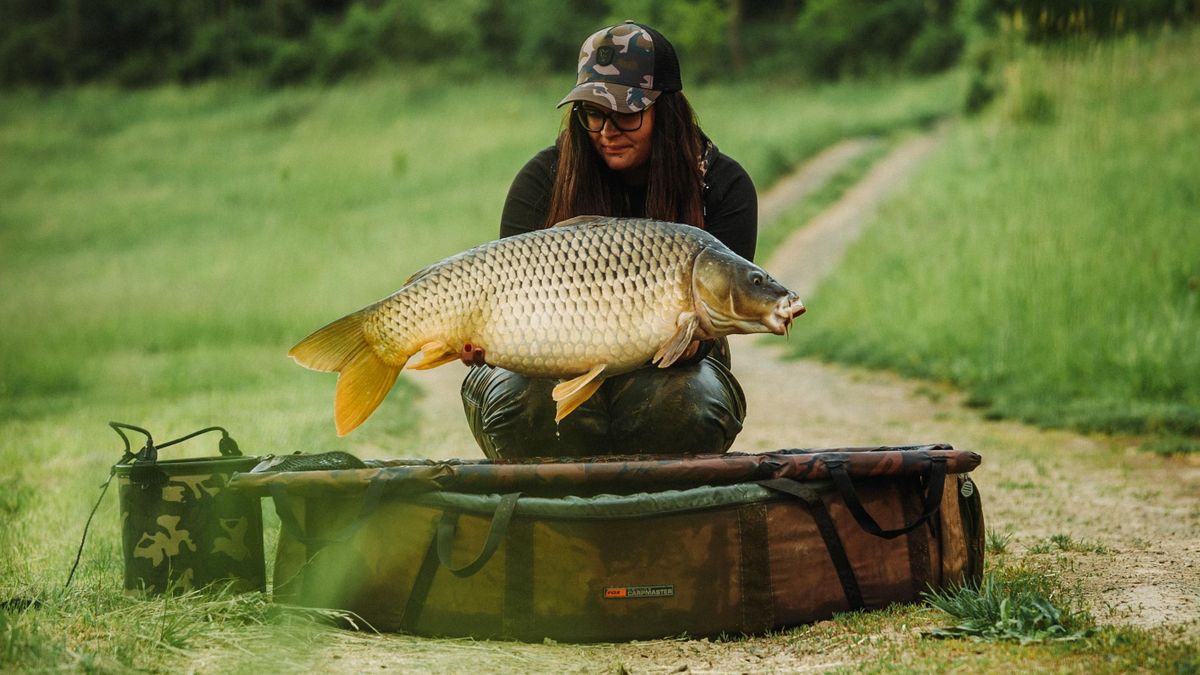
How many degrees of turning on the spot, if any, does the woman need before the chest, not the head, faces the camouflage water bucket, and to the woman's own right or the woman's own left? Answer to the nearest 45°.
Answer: approximately 45° to the woman's own right

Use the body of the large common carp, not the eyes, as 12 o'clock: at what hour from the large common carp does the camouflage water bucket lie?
The camouflage water bucket is roughly at 6 o'clock from the large common carp.

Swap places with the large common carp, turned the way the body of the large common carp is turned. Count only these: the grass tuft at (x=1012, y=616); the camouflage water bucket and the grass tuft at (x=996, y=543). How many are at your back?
1

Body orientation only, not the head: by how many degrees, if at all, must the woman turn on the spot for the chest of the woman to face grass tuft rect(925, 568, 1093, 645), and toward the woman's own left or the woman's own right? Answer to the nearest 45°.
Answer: approximately 45° to the woman's own left

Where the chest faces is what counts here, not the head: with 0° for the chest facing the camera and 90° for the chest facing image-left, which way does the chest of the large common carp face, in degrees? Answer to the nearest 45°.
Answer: approximately 270°

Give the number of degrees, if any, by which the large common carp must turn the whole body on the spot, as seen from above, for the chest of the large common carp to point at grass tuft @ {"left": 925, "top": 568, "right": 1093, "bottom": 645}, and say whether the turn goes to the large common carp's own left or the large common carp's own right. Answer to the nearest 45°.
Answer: approximately 45° to the large common carp's own right

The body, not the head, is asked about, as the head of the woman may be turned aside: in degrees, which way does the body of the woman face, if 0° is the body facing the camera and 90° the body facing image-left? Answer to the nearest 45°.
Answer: approximately 0°
